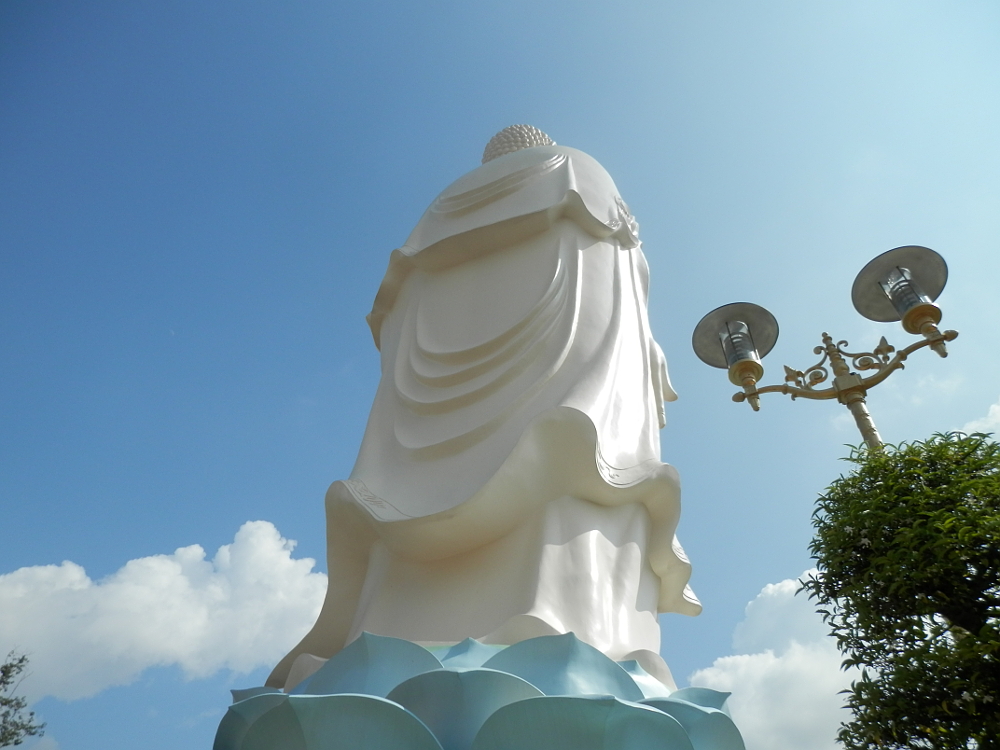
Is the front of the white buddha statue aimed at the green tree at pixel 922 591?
no

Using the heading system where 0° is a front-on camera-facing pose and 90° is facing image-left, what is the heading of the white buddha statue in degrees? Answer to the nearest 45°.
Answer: approximately 225°

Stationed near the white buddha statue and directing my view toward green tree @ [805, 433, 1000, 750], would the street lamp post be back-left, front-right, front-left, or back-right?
front-left
